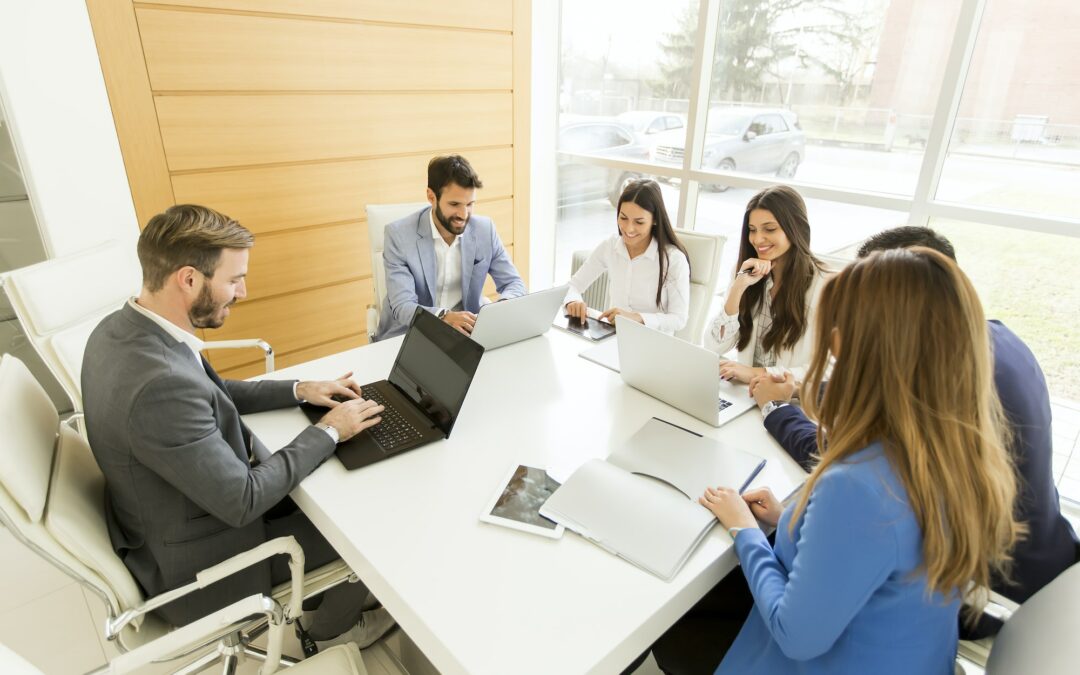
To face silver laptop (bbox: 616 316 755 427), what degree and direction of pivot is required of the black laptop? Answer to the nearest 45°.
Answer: approximately 135° to its left

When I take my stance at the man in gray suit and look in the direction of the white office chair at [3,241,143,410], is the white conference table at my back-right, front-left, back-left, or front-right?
back-right

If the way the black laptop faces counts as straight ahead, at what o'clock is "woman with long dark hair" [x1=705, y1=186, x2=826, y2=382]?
The woman with long dark hair is roughly at 7 o'clock from the black laptop.

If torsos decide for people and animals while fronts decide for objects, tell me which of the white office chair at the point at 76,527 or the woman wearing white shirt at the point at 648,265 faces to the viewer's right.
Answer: the white office chair

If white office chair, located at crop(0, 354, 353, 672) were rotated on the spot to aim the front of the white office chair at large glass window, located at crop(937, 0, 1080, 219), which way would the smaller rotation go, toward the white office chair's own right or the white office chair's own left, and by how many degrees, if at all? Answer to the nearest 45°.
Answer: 0° — it already faces it

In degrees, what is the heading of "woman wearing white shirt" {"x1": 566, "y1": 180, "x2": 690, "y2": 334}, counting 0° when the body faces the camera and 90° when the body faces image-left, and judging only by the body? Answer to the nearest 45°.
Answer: approximately 45°

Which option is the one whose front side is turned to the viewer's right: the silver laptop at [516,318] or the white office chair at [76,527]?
the white office chair

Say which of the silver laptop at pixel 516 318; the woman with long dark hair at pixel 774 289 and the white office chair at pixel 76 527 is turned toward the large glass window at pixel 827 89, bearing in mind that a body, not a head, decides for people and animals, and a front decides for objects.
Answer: the white office chair

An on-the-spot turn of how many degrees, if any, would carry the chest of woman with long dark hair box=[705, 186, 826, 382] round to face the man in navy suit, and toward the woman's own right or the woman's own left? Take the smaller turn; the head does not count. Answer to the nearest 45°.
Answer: approximately 90° to the woman's own left

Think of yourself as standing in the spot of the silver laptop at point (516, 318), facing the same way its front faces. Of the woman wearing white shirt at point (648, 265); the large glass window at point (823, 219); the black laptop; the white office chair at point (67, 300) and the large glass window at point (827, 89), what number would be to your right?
3

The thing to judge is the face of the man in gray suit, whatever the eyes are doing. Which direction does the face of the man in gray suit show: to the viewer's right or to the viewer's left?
to the viewer's right

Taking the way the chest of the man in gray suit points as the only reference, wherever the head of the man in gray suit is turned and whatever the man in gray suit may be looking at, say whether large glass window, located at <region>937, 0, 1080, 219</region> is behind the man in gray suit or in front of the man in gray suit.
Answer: in front

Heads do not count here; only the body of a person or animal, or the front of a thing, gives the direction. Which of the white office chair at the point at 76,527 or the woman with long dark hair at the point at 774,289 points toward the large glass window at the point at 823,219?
the white office chair

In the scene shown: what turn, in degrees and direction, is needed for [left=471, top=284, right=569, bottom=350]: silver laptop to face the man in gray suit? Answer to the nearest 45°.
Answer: approximately 90° to its left

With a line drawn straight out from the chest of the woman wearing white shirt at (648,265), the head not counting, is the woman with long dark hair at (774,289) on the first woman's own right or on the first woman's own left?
on the first woman's own left

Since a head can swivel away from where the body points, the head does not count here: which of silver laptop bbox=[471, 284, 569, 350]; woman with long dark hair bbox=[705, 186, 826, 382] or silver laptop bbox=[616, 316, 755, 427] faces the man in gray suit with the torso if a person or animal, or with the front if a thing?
the woman with long dark hair

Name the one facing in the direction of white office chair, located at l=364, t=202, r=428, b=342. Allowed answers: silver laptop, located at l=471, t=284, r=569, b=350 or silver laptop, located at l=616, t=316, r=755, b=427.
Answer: silver laptop, located at l=471, t=284, r=569, b=350
